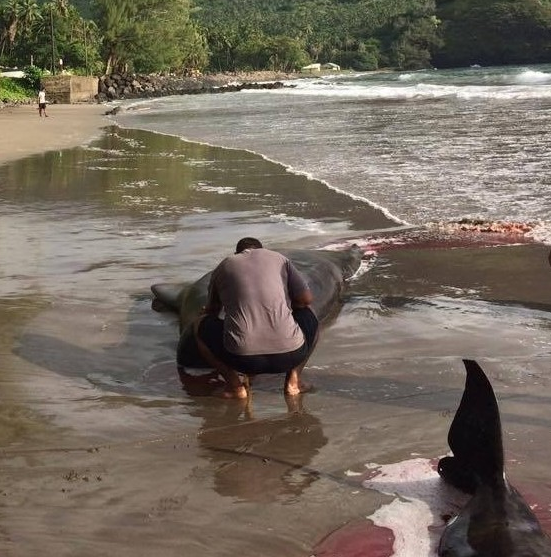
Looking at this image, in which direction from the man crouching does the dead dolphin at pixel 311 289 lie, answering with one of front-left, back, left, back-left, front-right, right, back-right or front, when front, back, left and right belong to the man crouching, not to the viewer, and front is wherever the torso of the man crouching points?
front

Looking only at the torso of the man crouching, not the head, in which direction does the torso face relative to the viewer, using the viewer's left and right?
facing away from the viewer

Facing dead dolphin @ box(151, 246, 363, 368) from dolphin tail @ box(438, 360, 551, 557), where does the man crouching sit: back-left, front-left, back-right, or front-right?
front-left

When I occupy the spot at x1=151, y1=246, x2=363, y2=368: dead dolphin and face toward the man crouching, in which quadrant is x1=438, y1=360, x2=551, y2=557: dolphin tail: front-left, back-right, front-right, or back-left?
front-left

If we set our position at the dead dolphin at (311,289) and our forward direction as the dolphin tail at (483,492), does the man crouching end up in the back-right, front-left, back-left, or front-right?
front-right

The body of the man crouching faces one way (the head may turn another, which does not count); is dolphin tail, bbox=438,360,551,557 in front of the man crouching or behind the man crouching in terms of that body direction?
behind

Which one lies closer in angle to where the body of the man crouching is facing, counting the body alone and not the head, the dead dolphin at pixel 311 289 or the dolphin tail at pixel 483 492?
the dead dolphin

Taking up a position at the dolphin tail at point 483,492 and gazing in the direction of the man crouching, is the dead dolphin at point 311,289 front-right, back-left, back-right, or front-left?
front-right
